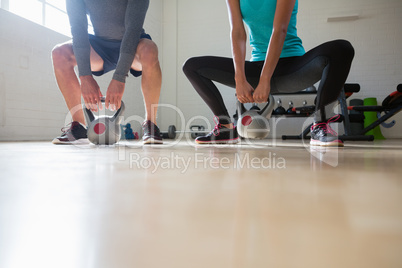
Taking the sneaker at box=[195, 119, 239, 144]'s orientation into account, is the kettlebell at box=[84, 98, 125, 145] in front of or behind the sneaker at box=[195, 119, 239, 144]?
in front

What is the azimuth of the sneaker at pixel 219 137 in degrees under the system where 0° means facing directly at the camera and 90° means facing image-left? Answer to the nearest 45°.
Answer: approximately 90°

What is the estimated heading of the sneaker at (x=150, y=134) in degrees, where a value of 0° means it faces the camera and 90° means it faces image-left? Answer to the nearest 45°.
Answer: approximately 315°

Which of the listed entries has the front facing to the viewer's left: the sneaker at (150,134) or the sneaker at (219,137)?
the sneaker at (219,137)

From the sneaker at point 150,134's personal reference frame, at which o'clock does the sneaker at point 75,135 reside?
the sneaker at point 75,135 is roughly at 3 o'clock from the sneaker at point 150,134.
